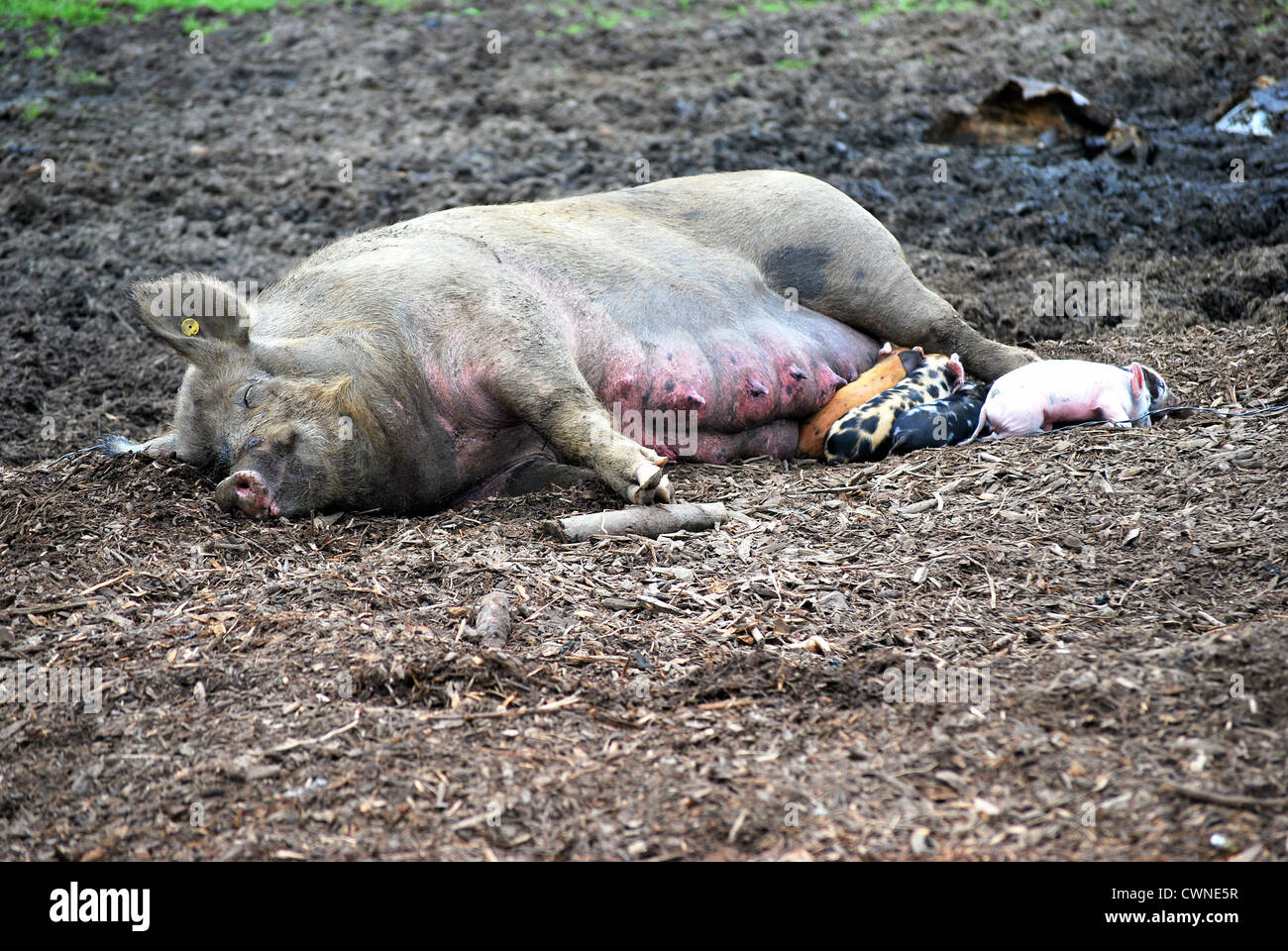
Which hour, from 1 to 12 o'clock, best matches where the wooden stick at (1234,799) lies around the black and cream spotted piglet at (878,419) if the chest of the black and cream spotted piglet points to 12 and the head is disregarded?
The wooden stick is roughly at 4 o'clock from the black and cream spotted piglet.

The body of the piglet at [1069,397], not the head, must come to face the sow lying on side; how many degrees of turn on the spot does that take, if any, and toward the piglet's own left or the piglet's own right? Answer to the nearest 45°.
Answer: approximately 180°

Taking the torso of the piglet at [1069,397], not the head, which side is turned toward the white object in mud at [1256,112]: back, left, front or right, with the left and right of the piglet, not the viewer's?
left

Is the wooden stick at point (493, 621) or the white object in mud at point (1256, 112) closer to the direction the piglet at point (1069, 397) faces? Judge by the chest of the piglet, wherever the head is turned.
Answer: the white object in mud

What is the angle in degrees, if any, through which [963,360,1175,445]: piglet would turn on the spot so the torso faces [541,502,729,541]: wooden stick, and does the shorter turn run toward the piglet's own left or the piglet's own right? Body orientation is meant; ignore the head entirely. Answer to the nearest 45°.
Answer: approximately 135° to the piglet's own right

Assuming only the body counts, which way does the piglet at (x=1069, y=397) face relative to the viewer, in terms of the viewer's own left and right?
facing to the right of the viewer

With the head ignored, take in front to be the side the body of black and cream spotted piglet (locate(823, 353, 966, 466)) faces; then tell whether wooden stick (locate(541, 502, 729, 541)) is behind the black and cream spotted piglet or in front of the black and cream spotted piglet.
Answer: behind

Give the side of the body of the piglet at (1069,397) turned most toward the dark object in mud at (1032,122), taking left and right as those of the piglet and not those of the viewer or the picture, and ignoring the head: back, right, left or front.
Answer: left

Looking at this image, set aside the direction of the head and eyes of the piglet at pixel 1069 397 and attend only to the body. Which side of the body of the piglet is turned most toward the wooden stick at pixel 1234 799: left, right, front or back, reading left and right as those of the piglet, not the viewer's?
right

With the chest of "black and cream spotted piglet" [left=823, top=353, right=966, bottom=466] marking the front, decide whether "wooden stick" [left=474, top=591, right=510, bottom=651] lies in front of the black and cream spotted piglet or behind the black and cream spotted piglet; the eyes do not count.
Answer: behind

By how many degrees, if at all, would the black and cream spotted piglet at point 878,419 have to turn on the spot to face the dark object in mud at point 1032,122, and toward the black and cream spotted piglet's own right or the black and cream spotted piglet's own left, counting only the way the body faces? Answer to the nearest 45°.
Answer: approximately 45° to the black and cream spotted piglet's own left

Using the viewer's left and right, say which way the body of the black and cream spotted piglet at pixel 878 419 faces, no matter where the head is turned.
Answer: facing away from the viewer and to the right of the viewer
